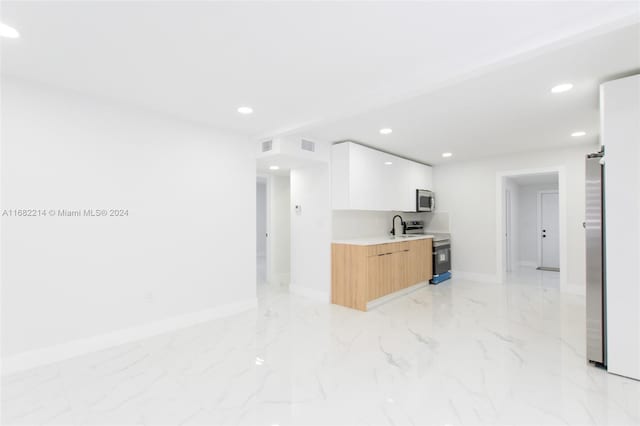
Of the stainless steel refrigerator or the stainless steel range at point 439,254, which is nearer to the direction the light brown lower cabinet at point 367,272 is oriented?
the stainless steel refrigerator

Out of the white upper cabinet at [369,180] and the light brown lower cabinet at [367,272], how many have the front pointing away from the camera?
0

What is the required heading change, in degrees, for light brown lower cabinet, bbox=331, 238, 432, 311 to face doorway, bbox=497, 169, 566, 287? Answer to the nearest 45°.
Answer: approximately 90° to its left

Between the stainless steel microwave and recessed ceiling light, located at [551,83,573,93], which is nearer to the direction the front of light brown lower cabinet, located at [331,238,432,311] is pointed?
the recessed ceiling light

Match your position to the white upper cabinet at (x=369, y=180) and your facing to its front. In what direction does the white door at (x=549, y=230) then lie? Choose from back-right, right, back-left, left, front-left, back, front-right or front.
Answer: left

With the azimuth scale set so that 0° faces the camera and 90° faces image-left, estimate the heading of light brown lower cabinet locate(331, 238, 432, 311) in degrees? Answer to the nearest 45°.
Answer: approximately 315°

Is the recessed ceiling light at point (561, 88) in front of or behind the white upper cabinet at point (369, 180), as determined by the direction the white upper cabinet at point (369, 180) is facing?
in front

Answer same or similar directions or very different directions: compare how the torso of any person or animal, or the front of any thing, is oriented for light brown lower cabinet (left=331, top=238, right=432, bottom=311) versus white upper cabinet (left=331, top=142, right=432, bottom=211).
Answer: same or similar directions

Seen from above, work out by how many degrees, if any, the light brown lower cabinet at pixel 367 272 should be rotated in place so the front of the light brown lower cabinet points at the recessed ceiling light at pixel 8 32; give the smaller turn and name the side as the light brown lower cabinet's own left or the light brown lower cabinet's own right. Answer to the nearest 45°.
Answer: approximately 90° to the light brown lower cabinet's own right

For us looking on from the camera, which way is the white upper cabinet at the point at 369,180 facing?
facing the viewer and to the right of the viewer

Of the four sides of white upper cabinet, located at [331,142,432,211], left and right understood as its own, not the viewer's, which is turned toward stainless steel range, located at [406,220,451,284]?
left

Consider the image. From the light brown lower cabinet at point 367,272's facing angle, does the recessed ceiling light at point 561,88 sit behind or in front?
in front
